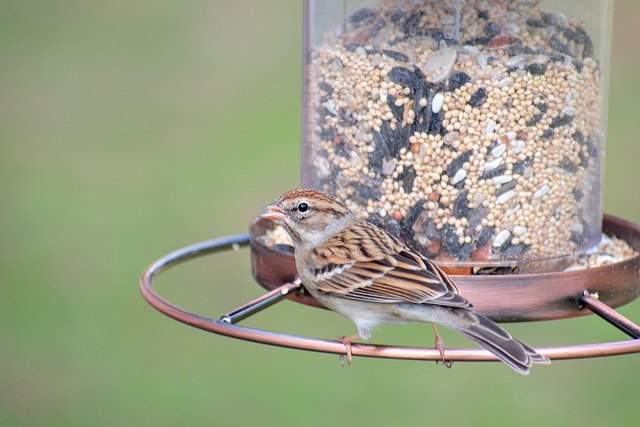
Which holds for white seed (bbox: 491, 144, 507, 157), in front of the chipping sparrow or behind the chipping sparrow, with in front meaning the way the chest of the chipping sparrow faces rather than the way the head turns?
behind

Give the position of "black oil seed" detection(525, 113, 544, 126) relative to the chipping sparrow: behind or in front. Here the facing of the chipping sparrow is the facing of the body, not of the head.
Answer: behind

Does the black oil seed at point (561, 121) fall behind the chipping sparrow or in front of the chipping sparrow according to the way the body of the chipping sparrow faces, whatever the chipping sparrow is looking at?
behind

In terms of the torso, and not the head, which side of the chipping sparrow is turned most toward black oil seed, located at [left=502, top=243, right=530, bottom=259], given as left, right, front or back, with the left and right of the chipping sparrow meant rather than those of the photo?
right

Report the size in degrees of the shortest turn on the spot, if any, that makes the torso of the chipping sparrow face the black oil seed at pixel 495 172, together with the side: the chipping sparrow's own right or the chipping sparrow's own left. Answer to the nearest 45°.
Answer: approximately 135° to the chipping sparrow's own right

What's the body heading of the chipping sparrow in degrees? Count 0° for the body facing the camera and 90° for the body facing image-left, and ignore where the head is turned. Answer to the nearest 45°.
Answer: approximately 90°
